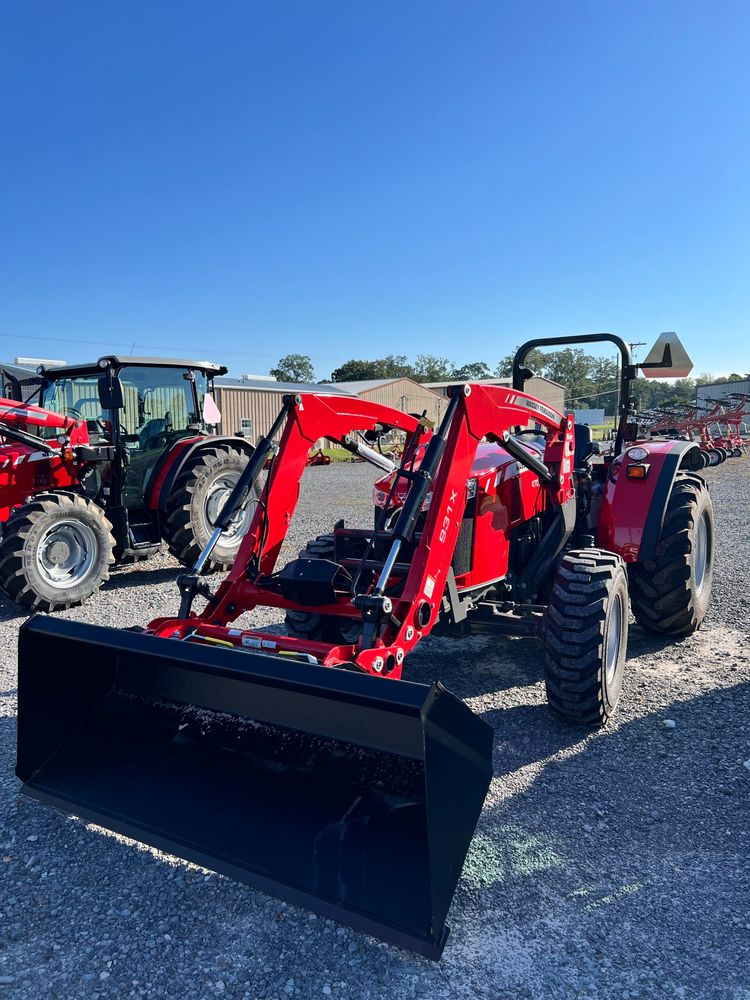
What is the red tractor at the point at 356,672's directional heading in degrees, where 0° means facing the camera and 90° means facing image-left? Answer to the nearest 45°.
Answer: approximately 45°

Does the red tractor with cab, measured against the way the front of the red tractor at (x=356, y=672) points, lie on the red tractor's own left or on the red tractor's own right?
on the red tractor's own right

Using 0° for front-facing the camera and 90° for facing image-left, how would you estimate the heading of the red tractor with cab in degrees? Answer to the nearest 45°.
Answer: approximately 45°

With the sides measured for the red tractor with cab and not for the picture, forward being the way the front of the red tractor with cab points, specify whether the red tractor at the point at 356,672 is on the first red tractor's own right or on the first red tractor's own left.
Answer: on the first red tractor's own left
